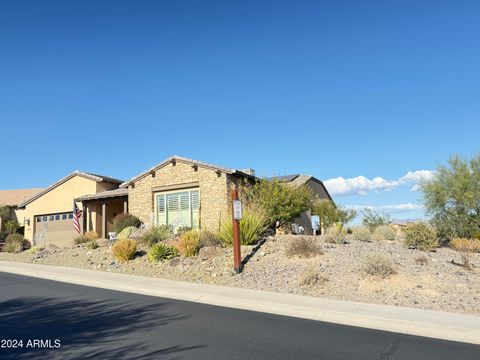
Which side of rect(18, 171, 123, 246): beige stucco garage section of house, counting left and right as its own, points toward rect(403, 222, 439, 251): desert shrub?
left

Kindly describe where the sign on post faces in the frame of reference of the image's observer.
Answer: facing the viewer

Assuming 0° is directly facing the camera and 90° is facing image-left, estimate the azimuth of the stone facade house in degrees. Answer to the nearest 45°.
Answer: approximately 45°

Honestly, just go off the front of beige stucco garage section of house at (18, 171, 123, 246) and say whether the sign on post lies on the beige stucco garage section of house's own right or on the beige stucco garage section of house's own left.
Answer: on the beige stucco garage section of house's own left

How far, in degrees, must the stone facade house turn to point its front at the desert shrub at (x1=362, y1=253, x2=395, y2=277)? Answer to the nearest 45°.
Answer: approximately 90° to its left

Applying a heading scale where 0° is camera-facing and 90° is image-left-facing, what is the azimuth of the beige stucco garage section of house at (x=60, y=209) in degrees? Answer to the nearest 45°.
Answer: approximately 45°

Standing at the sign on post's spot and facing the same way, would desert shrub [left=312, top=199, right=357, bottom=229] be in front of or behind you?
behind

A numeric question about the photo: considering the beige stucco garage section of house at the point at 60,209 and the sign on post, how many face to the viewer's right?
0

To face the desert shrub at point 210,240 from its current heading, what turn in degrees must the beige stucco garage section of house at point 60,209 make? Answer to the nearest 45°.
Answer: approximately 45° to its left

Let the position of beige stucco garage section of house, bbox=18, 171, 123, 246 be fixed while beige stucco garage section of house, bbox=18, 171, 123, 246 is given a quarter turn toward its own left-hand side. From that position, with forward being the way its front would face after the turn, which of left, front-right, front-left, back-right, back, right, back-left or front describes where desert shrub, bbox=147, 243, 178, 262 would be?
front-right
